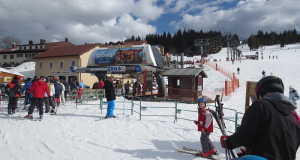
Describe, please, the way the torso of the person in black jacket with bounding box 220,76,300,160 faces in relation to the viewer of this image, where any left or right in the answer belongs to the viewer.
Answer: facing away from the viewer and to the left of the viewer

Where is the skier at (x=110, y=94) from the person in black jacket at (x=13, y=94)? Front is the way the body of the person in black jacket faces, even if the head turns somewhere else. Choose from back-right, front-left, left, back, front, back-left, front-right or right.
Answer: back-right

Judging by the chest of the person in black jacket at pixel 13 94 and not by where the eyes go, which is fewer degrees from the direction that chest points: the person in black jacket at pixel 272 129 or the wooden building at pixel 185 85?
the wooden building

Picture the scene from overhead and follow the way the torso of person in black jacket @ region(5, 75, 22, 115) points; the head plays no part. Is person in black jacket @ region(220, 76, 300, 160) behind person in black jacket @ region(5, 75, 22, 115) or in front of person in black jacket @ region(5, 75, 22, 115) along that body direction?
behind

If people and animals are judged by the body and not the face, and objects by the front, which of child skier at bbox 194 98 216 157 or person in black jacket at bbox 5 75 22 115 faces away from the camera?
the person in black jacket

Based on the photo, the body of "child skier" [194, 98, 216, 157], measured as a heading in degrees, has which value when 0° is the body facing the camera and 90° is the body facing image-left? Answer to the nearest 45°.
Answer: approximately 45°

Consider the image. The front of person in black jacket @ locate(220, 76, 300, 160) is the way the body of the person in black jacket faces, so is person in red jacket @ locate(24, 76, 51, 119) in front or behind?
in front

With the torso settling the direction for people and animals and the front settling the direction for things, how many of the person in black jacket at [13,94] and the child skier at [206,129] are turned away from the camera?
1

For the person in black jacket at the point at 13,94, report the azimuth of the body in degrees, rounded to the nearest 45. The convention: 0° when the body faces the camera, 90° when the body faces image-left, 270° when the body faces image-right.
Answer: approximately 180°

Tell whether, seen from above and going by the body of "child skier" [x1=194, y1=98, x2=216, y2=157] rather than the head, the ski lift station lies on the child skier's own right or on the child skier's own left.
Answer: on the child skier's own right

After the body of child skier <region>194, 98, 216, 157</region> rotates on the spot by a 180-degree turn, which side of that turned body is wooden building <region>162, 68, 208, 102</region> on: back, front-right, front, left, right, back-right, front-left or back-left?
front-left
